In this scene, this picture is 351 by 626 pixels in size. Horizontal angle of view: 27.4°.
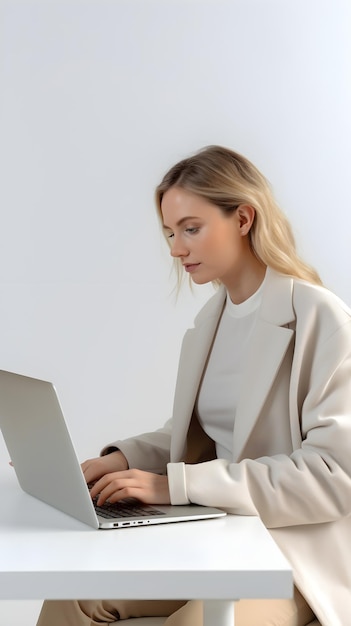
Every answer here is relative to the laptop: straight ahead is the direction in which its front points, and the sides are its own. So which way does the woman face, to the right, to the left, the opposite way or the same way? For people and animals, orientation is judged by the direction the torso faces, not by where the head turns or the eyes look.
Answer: the opposite way

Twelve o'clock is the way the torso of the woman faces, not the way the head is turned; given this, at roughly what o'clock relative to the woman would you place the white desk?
The white desk is roughly at 11 o'clock from the woman.

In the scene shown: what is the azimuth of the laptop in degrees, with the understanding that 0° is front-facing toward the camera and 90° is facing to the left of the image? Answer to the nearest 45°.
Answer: approximately 225°

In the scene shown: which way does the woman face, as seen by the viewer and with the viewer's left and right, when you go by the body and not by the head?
facing the viewer and to the left of the viewer

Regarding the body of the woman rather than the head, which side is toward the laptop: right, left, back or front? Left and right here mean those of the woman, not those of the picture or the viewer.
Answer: front
